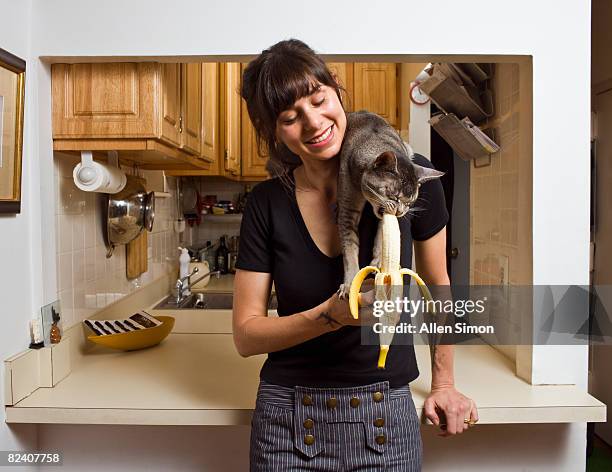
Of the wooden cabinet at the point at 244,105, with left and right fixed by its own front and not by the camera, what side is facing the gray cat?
front

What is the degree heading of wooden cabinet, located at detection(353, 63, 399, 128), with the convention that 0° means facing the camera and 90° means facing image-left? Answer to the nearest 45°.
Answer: approximately 0°

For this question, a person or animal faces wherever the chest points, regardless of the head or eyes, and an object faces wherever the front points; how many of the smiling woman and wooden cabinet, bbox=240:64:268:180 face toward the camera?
2

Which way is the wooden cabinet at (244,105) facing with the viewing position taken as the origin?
facing the viewer

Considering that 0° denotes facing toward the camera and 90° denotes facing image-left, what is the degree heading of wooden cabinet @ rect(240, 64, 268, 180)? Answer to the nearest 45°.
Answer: approximately 0°

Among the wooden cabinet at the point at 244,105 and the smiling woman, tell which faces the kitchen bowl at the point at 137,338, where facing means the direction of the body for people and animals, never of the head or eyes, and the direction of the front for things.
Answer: the wooden cabinet

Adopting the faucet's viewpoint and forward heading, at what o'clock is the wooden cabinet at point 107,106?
The wooden cabinet is roughly at 3 o'clock from the faucet.
